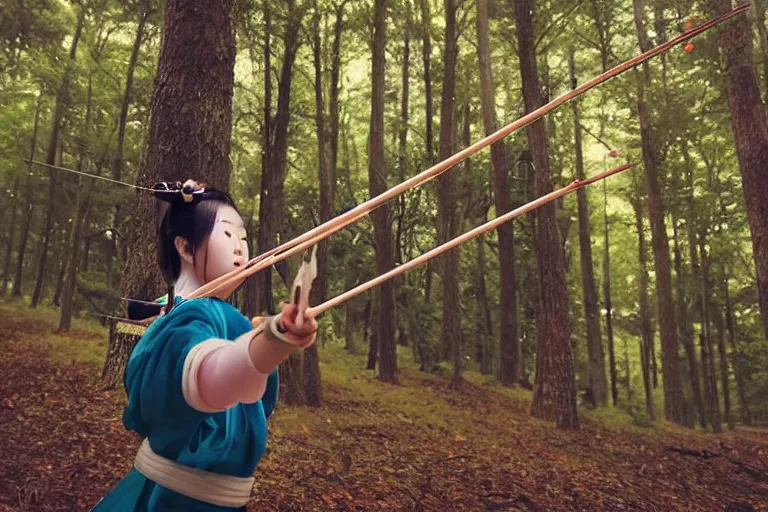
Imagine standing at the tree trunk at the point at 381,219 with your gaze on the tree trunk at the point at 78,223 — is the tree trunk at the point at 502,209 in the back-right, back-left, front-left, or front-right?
back-right

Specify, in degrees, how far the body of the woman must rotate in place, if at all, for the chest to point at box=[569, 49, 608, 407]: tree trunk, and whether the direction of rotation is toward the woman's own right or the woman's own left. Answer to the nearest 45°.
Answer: approximately 45° to the woman's own left

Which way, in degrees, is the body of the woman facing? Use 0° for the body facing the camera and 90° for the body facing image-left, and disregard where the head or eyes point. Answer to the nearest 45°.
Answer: approximately 270°

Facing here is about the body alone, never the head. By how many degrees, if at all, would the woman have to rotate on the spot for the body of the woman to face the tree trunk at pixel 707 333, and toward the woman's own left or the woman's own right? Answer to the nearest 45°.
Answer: approximately 45° to the woman's own left

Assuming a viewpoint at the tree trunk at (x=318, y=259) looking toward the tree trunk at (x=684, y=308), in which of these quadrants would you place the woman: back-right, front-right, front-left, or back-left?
back-right

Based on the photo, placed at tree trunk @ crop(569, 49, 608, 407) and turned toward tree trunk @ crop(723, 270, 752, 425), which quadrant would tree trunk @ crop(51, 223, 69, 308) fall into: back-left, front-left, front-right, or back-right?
back-left

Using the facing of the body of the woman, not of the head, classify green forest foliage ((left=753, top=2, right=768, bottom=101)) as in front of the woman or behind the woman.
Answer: in front

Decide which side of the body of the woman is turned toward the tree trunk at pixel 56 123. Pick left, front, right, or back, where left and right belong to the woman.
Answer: left

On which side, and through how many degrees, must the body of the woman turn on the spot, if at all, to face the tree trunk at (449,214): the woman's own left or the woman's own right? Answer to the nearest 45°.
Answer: approximately 45° to the woman's own left

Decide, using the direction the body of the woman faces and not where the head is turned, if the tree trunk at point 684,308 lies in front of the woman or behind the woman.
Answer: in front

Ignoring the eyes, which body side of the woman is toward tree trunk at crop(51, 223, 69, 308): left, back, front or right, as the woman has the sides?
left

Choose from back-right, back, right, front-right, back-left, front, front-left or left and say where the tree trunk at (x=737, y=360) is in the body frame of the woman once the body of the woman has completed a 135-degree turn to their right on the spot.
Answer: back

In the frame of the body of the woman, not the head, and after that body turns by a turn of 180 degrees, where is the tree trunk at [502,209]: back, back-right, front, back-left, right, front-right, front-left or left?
back-right
